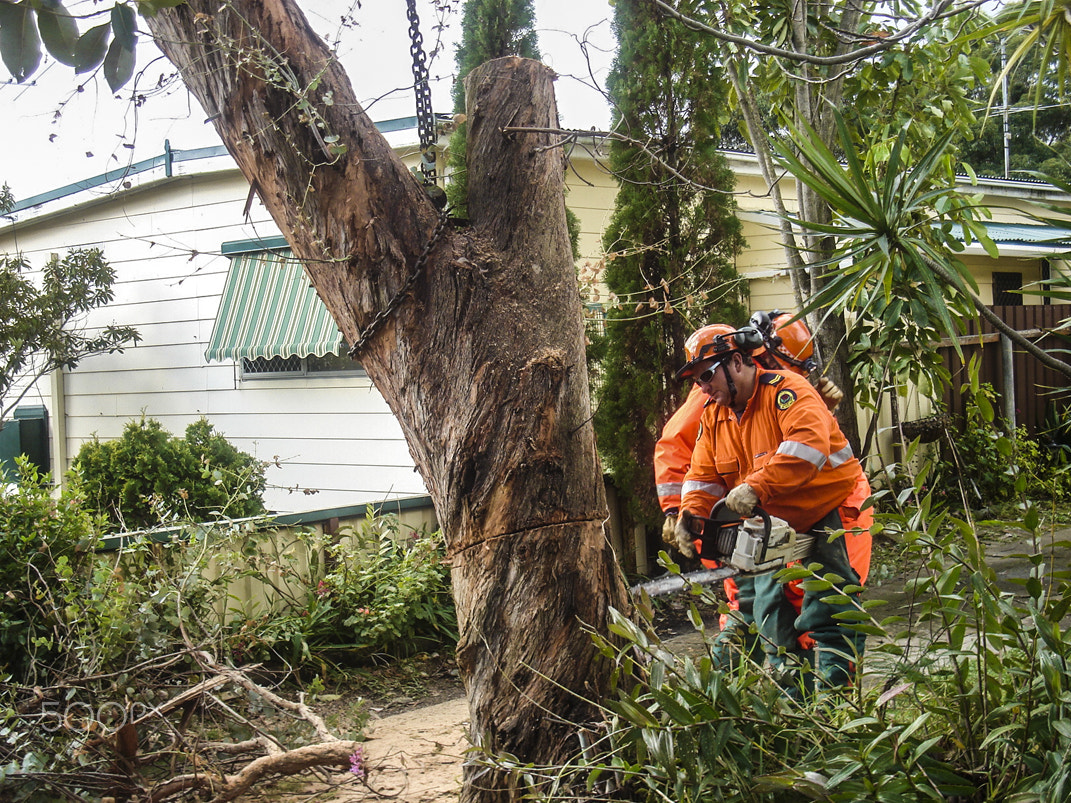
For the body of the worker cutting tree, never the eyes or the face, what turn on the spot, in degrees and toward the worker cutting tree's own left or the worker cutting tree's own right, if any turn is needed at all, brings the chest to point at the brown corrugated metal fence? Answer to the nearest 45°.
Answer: approximately 135° to the worker cutting tree's own right

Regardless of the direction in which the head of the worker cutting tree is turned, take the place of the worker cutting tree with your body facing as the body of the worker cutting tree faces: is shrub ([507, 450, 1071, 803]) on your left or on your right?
on your left

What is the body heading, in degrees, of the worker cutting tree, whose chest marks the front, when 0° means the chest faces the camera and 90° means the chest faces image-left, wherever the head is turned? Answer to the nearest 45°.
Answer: approximately 45°

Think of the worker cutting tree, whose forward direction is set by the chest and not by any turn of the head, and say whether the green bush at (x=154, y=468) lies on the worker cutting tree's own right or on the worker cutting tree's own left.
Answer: on the worker cutting tree's own right

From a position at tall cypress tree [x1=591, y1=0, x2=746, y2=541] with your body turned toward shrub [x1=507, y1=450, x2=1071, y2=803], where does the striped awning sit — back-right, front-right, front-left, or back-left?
back-right

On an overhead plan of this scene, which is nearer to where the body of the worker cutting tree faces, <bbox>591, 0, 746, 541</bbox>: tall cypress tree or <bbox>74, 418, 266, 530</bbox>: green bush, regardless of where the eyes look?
the green bush

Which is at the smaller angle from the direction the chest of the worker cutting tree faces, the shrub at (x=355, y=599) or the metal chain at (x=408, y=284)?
the metal chain

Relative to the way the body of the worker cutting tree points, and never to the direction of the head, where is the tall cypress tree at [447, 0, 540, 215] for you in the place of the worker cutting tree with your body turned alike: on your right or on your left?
on your right

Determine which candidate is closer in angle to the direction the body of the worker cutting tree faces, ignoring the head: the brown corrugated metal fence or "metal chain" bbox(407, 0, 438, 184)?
the metal chain

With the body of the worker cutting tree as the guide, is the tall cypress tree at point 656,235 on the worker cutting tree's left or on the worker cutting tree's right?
on the worker cutting tree's right

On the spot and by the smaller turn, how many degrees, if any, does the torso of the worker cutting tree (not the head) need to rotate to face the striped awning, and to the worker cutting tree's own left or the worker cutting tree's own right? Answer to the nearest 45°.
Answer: approximately 90° to the worker cutting tree's own right
